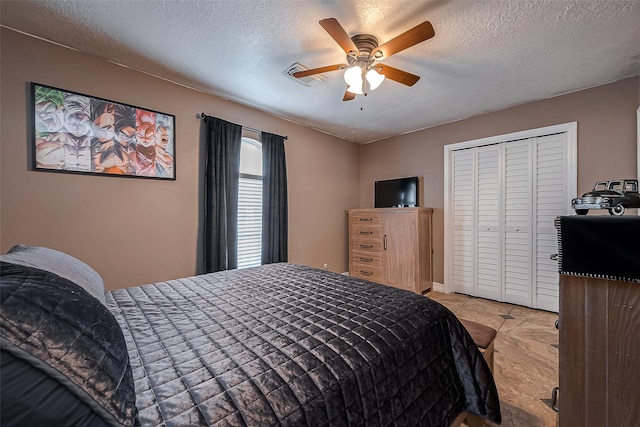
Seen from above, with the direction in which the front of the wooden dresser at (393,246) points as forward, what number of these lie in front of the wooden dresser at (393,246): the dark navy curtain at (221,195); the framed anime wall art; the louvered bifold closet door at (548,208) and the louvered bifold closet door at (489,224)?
2

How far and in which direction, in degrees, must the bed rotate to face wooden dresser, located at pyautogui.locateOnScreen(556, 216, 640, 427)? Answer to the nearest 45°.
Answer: approximately 45° to its right

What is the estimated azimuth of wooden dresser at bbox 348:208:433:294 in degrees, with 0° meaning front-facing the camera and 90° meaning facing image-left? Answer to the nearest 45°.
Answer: approximately 45°

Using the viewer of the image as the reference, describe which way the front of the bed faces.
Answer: facing away from the viewer and to the right of the viewer
